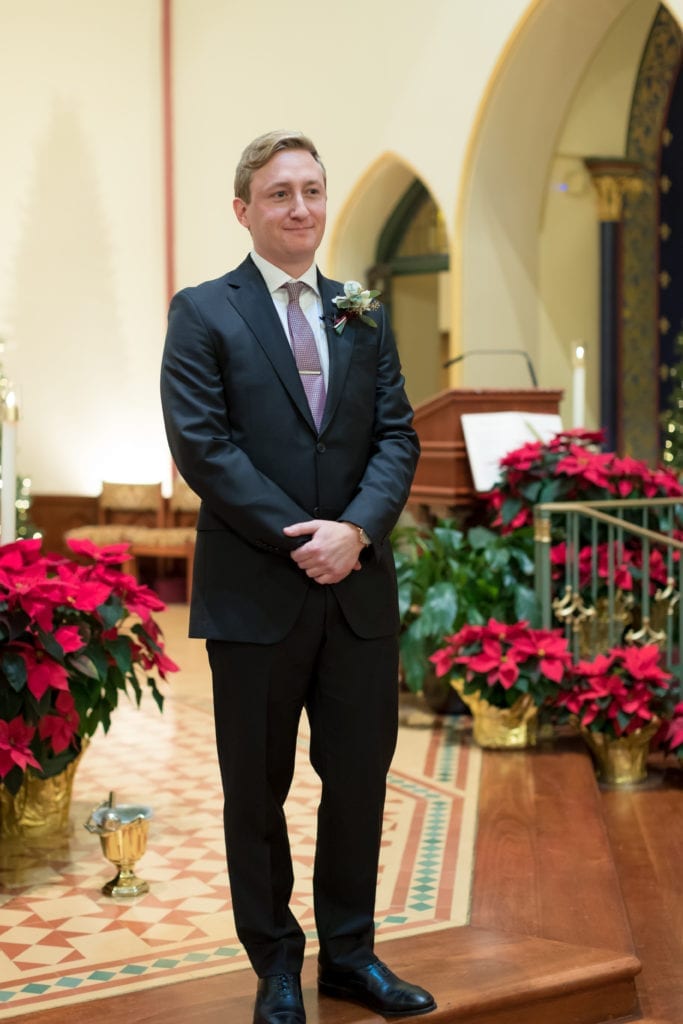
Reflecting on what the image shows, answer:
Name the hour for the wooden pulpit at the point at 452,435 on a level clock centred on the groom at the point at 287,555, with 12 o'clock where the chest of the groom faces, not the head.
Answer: The wooden pulpit is roughly at 8 o'clock from the groom.

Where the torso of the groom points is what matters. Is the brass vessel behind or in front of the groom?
behind

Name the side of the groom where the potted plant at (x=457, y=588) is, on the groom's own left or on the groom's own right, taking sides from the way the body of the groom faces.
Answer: on the groom's own left

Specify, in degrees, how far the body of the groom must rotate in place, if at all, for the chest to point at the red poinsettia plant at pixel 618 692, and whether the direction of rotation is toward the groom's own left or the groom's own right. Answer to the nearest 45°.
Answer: approximately 90° to the groom's own left

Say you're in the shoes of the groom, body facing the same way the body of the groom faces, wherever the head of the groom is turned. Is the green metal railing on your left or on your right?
on your left

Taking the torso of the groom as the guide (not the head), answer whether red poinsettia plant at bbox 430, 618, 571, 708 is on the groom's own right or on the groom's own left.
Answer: on the groom's own left

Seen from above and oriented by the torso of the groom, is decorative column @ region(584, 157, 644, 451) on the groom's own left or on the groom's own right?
on the groom's own left

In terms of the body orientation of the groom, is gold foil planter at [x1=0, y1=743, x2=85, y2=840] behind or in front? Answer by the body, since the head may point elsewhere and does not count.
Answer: behind

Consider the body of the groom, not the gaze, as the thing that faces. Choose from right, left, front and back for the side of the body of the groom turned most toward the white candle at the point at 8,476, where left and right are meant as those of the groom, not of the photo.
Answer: back
